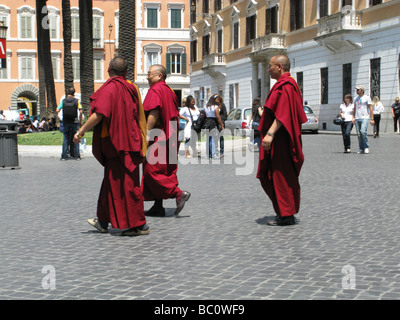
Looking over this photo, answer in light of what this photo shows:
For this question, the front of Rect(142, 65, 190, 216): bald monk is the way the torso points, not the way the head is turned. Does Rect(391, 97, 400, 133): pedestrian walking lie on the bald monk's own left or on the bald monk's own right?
on the bald monk's own right

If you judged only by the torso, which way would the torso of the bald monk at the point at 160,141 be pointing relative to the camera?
to the viewer's left

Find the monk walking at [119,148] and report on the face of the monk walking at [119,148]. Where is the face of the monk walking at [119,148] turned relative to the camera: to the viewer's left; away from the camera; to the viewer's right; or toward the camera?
away from the camera

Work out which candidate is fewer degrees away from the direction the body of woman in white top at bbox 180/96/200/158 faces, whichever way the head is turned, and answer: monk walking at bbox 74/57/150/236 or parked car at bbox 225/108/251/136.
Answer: the monk walking

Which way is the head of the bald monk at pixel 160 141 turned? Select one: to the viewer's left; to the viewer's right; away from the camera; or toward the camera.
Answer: to the viewer's left

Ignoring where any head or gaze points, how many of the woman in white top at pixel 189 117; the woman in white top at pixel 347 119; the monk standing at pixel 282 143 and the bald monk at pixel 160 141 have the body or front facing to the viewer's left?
2

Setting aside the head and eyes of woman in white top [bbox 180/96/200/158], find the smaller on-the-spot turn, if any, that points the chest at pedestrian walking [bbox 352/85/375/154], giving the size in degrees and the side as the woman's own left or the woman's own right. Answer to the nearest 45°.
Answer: approximately 45° to the woman's own left

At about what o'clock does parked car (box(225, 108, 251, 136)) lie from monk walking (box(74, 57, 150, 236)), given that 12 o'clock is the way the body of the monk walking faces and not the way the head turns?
The parked car is roughly at 2 o'clock from the monk walking.

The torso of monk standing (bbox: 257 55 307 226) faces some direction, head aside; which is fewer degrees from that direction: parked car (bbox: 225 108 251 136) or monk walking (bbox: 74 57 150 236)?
the monk walking

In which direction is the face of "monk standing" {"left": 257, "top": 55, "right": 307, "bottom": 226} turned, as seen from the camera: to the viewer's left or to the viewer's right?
to the viewer's left

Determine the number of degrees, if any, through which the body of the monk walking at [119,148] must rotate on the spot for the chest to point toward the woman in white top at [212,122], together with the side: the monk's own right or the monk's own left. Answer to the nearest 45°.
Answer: approximately 45° to the monk's own right
